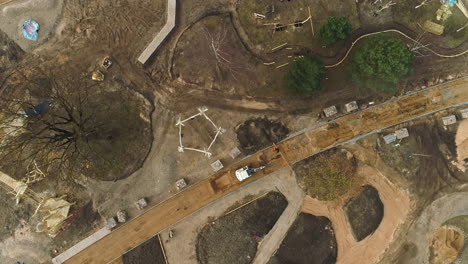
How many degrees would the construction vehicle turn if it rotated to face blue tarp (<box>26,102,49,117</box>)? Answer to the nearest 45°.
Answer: approximately 180°

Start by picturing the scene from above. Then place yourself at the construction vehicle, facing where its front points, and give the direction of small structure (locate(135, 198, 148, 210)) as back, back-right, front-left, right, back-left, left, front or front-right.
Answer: back

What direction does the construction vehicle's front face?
to the viewer's right

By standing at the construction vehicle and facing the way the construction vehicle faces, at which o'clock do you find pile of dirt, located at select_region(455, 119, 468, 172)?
The pile of dirt is roughly at 12 o'clock from the construction vehicle.

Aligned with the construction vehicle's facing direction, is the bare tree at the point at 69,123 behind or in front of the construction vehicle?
behind

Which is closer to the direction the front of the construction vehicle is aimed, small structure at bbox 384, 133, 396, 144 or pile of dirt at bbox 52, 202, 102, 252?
the small structure

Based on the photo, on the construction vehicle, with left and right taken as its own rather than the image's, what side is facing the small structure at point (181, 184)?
back

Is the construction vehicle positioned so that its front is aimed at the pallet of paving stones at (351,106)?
yes

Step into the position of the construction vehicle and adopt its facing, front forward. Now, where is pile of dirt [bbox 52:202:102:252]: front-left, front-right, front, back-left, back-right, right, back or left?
back
